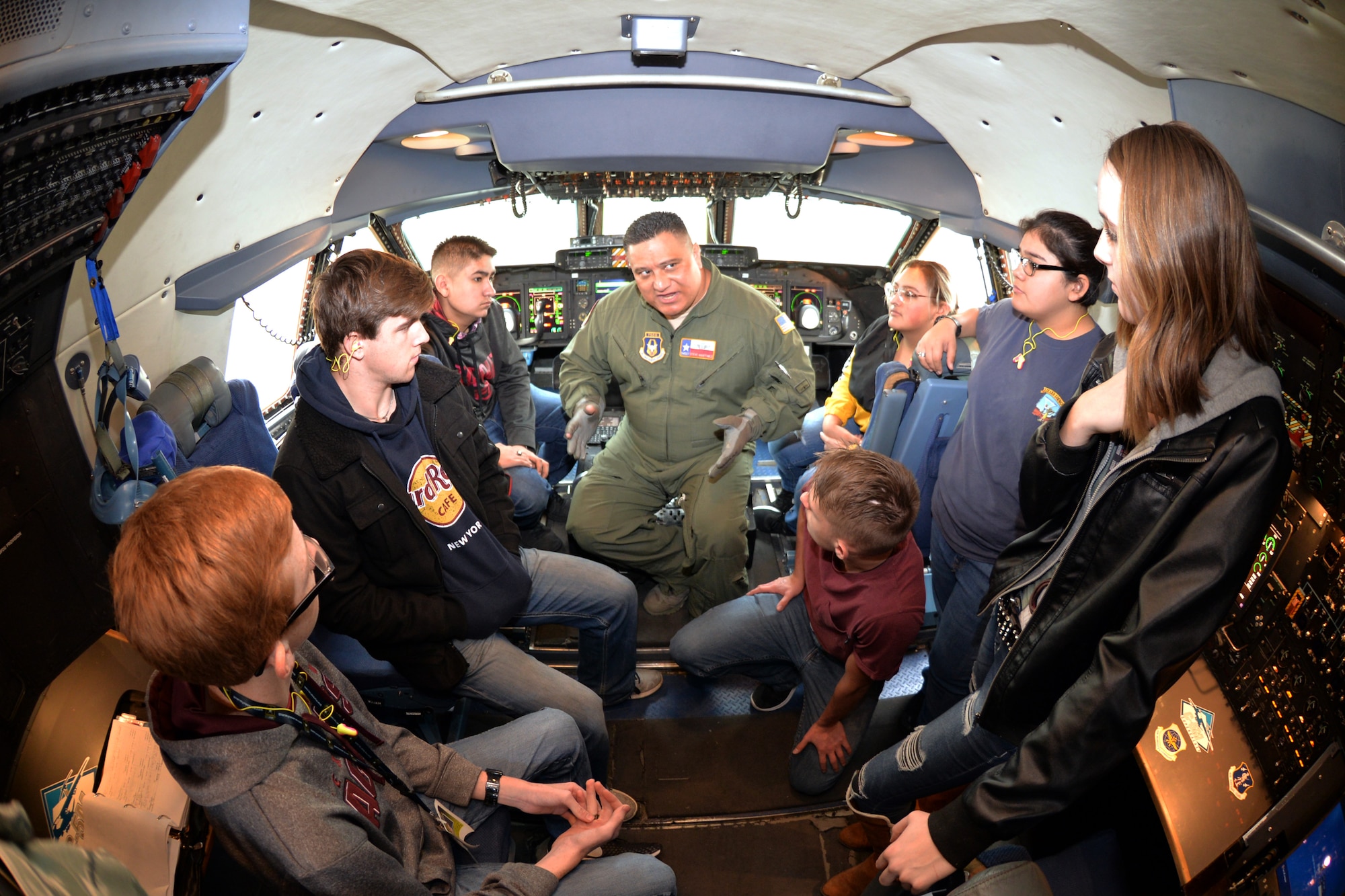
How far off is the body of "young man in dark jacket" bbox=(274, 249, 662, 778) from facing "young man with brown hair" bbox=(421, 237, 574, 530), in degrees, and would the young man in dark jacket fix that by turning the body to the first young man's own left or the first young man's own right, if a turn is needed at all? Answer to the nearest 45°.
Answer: approximately 135° to the first young man's own left

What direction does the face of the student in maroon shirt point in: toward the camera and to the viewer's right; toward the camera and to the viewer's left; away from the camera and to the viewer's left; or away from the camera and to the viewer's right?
away from the camera and to the viewer's left

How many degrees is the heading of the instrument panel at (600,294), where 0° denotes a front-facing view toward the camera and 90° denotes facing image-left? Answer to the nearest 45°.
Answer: approximately 0°

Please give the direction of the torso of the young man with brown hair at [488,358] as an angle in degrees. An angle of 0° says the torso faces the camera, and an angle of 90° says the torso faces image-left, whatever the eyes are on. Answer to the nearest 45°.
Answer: approximately 315°

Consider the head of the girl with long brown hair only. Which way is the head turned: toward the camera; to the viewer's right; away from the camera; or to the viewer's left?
to the viewer's left

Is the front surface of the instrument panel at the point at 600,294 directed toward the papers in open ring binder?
yes

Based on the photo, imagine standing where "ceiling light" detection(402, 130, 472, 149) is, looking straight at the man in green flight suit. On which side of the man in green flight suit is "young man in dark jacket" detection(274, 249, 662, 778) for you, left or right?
right

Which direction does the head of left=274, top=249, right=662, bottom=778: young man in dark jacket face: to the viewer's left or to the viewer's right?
to the viewer's right
